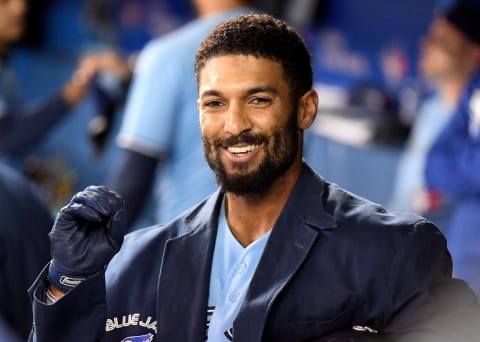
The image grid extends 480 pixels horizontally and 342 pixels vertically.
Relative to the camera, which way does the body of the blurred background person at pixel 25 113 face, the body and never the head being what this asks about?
to the viewer's right

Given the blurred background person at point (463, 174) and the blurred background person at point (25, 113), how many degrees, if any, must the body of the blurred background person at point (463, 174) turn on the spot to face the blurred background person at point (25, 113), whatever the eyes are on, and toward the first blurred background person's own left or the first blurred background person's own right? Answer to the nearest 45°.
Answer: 0° — they already face them

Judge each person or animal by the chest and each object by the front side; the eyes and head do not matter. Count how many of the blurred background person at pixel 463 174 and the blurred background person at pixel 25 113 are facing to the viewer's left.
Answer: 1

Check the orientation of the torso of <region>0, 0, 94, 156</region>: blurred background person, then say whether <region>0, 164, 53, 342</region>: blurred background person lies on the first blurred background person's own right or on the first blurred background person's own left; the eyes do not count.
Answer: on the first blurred background person's own right

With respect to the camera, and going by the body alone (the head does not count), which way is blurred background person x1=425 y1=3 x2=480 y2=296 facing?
to the viewer's left
